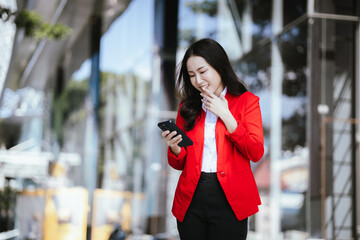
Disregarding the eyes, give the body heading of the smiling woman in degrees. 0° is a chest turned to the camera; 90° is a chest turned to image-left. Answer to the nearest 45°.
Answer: approximately 45°

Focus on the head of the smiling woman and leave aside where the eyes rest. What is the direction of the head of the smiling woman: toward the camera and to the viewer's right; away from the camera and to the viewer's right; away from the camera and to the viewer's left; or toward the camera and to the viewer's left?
toward the camera and to the viewer's left

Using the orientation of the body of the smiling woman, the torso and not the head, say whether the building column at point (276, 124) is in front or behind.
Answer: behind
